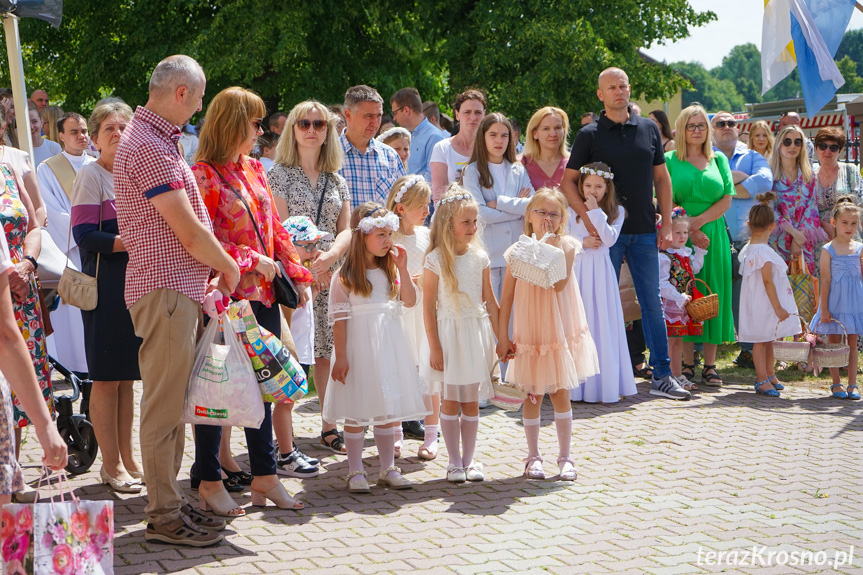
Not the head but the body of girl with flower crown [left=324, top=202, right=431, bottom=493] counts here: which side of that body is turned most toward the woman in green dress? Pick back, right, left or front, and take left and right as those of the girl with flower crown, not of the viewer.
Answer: left

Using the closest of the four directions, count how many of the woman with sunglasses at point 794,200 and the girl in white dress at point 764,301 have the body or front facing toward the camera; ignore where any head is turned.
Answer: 1

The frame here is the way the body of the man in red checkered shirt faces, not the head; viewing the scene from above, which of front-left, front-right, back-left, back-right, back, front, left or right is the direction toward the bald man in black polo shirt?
front-left

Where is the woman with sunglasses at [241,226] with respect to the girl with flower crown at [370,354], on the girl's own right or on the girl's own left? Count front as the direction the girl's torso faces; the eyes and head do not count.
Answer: on the girl's own right

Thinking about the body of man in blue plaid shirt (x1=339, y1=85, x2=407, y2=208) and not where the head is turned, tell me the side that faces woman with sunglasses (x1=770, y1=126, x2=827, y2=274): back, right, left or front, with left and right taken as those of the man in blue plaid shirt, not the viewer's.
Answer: left

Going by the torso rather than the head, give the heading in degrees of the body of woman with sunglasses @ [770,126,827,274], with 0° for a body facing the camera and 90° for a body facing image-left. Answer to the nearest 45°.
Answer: approximately 0°

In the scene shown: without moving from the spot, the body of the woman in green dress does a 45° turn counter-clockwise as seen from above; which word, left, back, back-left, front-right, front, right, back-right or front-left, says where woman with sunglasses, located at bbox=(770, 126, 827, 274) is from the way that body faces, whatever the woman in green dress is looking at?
left

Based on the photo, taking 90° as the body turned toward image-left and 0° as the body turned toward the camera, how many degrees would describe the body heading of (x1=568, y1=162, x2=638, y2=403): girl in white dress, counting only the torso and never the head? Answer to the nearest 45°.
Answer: approximately 45°

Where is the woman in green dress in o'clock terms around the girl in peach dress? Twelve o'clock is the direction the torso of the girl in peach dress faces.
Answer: The woman in green dress is roughly at 7 o'clock from the girl in peach dress.

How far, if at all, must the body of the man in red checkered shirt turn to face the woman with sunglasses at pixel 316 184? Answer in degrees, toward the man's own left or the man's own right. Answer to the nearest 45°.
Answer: approximately 45° to the man's own left
